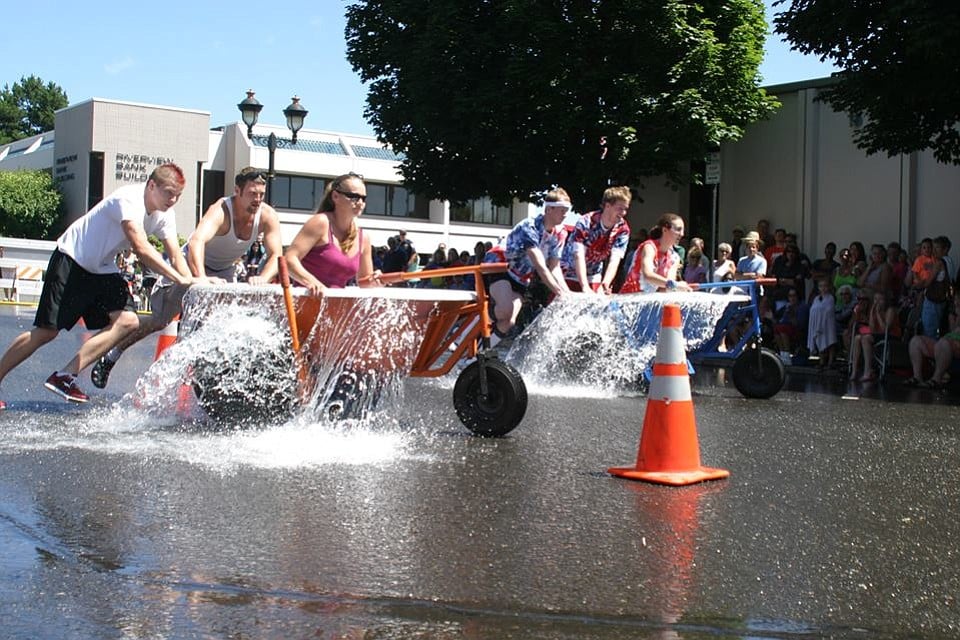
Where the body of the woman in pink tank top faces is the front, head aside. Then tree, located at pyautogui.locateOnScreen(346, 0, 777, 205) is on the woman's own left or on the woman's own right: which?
on the woman's own left

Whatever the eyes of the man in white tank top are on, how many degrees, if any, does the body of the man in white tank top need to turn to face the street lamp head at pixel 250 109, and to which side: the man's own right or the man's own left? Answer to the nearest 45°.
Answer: approximately 135° to the man's own left

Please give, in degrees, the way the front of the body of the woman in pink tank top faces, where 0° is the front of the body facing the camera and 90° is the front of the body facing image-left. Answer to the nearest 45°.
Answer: approximately 315°

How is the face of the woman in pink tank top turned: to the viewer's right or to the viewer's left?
to the viewer's right

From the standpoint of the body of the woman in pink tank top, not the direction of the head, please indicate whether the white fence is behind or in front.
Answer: behind

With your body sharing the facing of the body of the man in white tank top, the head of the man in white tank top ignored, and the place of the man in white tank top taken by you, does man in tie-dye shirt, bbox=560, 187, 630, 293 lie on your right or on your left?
on your left

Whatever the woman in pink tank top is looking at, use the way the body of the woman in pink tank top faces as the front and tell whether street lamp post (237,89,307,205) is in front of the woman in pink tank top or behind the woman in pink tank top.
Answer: behind

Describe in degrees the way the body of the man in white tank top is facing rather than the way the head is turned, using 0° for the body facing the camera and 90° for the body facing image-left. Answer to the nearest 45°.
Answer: approximately 315°

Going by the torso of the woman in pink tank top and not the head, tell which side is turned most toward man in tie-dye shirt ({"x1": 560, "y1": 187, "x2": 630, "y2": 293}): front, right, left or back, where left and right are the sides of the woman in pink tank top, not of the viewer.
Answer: left

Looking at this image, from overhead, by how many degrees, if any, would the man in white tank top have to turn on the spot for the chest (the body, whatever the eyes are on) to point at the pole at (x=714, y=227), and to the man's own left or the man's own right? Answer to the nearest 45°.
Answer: approximately 90° to the man's own left
